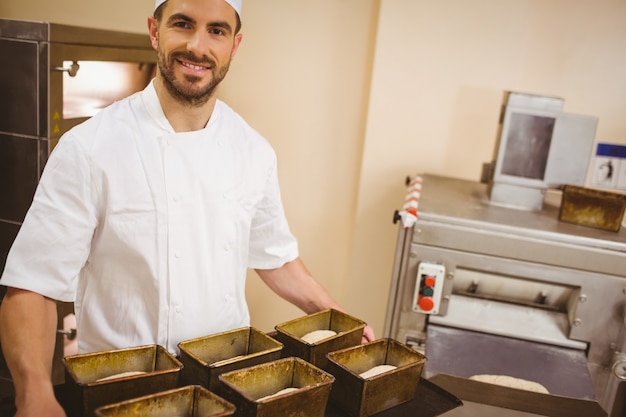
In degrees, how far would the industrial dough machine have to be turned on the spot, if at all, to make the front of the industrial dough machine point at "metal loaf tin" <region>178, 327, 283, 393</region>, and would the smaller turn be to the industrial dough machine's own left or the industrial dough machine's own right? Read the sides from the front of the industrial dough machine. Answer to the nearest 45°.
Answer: approximately 45° to the industrial dough machine's own right

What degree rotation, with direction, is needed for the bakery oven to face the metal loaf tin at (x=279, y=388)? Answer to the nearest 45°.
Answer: approximately 45° to its right

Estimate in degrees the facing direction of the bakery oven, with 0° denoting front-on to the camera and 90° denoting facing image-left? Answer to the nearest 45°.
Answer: approximately 315°

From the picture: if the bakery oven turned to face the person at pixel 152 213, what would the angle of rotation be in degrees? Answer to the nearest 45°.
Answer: approximately 45° to its right

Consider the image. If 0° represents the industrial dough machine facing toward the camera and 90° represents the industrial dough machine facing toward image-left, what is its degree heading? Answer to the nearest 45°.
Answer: approximately 0°

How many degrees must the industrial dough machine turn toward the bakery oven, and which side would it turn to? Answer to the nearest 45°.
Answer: approximately 90° to its right

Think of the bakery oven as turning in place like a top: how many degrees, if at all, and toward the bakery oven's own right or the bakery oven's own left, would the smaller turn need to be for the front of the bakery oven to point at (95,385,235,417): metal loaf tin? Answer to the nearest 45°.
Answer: approximately 45° to the bakery oven's own right

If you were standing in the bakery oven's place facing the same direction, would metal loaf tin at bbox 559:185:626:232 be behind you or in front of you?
in front

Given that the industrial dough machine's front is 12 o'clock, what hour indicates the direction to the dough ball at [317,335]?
The dough ball is roughly at 1 o'clock from the industrial dough machine.
